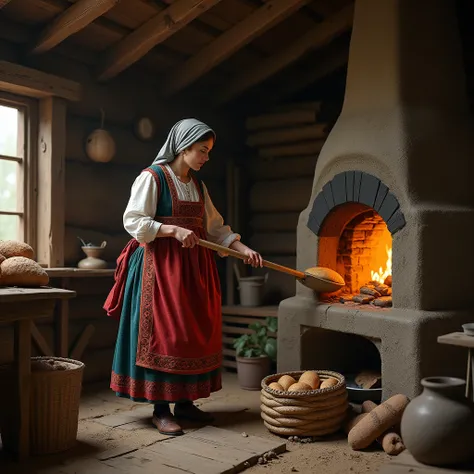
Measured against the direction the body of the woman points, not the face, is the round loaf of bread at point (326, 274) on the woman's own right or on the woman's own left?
on the woman's own left

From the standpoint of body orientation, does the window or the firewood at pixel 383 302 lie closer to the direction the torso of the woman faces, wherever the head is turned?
the firewood

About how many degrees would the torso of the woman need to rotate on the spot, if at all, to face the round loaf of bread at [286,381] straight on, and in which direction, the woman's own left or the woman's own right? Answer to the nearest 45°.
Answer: approximately 45° to the woman's own left

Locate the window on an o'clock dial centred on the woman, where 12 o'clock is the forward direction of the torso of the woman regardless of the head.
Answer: The window is roughly at 6 o'clock from the woman.

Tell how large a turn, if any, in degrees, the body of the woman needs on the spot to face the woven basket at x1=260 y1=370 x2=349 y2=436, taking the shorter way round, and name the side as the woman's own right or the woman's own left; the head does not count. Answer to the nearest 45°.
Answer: approximately 45° to the woman's own left

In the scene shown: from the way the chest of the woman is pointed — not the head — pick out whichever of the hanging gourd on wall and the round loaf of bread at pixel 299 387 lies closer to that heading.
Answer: the round loaf of bread

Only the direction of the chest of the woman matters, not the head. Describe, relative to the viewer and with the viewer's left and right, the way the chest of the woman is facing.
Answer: facing the viewer and to the right of the viewer

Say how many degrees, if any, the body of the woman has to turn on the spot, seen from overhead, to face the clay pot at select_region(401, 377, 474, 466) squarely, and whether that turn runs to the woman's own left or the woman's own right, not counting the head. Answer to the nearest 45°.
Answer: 0° — they already face it

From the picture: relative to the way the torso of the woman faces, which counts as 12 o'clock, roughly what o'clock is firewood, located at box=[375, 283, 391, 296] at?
The firewood is roughly at 10 o'clock from the woman.

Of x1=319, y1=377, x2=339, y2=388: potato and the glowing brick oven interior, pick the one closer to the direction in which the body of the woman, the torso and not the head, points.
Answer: the potato
